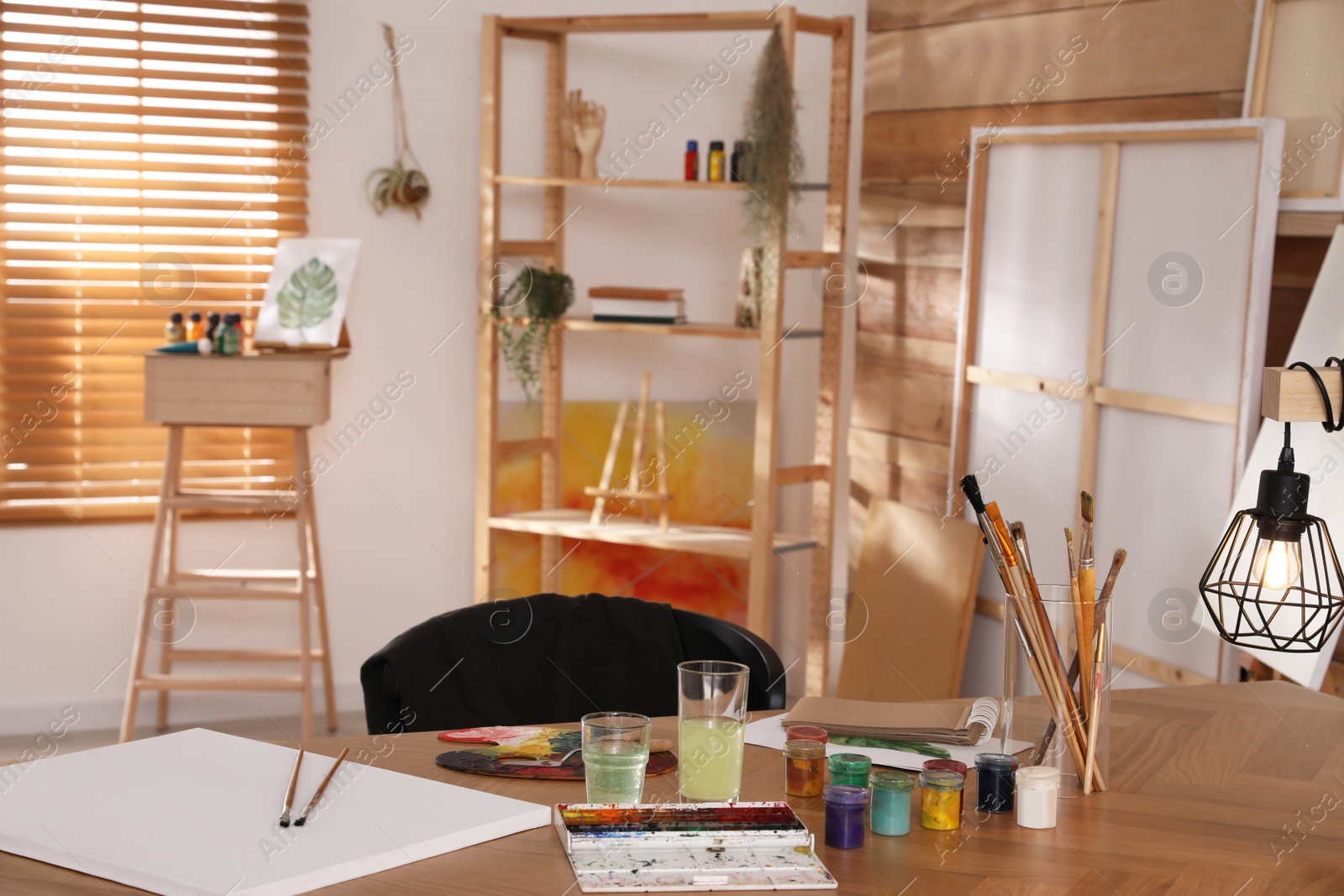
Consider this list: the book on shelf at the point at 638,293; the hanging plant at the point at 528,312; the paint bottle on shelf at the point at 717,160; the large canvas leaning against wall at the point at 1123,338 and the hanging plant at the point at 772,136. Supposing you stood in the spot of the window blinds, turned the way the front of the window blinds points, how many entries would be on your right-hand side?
0

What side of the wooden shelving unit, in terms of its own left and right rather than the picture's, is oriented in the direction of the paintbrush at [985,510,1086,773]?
front

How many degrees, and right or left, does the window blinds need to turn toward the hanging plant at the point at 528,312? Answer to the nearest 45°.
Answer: approximately 90° to its left

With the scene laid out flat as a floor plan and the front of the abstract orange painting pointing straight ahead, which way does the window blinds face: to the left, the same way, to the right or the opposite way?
the same way

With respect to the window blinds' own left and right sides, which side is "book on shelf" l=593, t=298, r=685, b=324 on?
on its left

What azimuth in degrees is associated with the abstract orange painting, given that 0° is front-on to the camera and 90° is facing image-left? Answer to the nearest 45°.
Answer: approximately 0°

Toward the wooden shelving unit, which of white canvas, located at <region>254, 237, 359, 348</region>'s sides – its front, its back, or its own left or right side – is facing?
left

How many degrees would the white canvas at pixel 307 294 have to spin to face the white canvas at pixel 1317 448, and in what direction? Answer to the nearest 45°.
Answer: approximately 45° to its left

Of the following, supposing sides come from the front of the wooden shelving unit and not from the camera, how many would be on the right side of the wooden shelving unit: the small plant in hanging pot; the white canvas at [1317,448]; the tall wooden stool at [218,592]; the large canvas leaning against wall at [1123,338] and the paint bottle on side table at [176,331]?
3

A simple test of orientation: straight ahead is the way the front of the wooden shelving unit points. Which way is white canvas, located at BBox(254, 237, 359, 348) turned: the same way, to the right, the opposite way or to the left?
the same way

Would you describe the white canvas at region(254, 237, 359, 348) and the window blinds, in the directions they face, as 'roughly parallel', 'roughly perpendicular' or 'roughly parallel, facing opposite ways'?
roughly parallel

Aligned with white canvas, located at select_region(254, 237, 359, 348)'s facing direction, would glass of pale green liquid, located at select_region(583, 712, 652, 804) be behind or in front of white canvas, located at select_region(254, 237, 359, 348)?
in front

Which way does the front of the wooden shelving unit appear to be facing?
toward the camera

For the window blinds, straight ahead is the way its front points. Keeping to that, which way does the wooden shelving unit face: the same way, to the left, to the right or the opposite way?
the same way

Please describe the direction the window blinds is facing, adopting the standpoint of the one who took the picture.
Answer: facing the viewer

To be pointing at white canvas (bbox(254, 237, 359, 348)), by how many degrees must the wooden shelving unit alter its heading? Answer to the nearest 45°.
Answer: approximately 90° to its right

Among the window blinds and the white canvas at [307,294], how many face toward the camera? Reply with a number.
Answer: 2

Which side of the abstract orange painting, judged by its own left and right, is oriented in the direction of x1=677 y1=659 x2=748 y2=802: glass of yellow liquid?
front

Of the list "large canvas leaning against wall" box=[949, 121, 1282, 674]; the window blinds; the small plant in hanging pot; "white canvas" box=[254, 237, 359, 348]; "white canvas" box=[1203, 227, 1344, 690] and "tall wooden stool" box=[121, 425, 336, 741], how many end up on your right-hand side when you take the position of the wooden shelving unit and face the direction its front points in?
4
